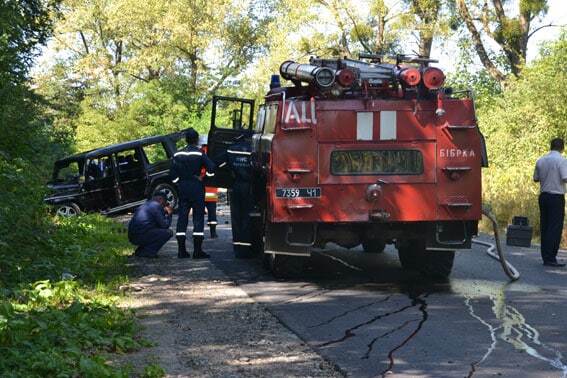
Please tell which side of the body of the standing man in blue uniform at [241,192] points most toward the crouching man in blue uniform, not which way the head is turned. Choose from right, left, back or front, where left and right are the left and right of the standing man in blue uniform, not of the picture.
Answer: left

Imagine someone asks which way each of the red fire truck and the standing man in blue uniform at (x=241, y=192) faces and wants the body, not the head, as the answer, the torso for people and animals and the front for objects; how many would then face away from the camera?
2

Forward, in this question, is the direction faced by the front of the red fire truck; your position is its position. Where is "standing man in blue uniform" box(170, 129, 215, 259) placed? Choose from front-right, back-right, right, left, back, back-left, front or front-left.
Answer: front-left

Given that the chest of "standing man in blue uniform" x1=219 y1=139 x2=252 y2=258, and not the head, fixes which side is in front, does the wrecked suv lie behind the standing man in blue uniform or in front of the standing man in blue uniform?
in front

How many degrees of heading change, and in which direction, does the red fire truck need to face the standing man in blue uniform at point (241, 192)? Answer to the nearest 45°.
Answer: approximately 45° to its left

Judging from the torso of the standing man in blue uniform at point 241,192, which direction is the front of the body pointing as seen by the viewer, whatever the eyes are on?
away from the camera

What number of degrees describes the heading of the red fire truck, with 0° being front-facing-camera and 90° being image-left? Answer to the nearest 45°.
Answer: approximately 180°

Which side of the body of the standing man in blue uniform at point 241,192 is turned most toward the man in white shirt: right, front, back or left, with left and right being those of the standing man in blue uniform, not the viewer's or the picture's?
right

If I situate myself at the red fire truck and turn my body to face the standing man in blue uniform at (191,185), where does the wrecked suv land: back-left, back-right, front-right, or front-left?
front-right
